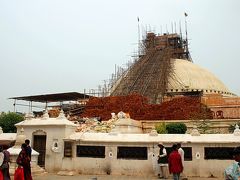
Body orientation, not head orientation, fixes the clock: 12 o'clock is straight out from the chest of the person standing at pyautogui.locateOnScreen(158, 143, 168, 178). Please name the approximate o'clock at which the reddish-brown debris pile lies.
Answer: The reddish-brown debris pile is roughly at 3 o'clock from the person standing.

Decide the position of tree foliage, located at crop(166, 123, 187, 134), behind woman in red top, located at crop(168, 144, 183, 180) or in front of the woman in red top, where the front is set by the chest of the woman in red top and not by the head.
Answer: in front

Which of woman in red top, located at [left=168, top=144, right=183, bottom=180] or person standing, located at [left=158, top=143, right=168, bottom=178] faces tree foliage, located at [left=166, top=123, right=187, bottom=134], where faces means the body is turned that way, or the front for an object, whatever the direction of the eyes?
the woman in red top

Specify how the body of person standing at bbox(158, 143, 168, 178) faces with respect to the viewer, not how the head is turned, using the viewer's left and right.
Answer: facing to the left of the viewer

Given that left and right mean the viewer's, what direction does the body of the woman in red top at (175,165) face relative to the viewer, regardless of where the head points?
facing away from the viewer

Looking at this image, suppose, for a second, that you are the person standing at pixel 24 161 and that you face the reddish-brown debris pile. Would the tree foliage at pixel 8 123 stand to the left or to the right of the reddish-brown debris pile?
left

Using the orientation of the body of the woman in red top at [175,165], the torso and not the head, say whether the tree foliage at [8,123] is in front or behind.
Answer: in front

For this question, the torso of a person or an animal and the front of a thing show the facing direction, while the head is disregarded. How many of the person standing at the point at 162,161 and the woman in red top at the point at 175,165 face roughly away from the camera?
1

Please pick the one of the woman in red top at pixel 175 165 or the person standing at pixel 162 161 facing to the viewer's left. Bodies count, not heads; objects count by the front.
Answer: the person standing

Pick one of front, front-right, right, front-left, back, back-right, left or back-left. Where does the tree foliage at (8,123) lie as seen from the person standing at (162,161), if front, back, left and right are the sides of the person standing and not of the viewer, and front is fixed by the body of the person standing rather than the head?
front-right

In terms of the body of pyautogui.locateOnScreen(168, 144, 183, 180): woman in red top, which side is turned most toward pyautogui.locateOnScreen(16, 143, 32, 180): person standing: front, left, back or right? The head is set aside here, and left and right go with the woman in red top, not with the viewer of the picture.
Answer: left

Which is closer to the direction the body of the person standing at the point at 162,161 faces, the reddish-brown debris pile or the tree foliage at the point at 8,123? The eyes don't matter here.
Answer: the tree foliage

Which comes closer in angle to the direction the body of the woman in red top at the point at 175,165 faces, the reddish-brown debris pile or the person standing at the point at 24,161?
the reddish-brown debris pile
